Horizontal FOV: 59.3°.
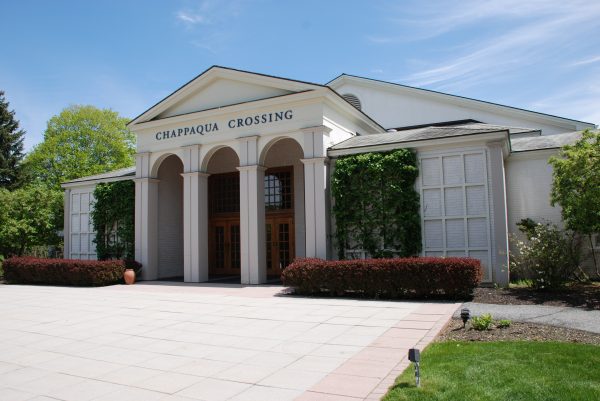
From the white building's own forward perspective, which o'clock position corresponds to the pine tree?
The pine tree is roughly at 3 o'clock from the white building.

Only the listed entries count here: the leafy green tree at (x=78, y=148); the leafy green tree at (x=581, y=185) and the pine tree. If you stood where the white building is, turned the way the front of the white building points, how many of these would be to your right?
2

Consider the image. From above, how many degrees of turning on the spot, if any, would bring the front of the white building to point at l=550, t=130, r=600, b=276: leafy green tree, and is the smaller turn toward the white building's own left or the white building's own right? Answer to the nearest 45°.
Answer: approximately 90° to the white building's own left

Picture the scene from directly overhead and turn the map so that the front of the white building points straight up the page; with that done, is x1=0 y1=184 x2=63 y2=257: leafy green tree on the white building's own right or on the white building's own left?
on the white building's own right

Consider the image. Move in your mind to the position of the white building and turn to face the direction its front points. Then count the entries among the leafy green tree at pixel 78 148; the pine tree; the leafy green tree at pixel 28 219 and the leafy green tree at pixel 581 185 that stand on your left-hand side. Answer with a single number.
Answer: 1

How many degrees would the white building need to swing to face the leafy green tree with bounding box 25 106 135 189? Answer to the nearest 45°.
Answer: approximately 90° to its right

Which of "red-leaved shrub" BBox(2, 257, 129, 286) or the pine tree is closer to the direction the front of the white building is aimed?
the red-leaved shrub

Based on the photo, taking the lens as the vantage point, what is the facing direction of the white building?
facing the viewer and to the left of the viewer

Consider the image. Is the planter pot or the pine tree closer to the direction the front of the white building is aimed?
the planter pot

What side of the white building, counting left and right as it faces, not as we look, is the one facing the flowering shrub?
left

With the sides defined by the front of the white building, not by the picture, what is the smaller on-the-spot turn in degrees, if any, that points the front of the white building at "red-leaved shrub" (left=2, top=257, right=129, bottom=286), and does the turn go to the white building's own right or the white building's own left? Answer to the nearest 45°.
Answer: approximately 45° to the white building's own right
